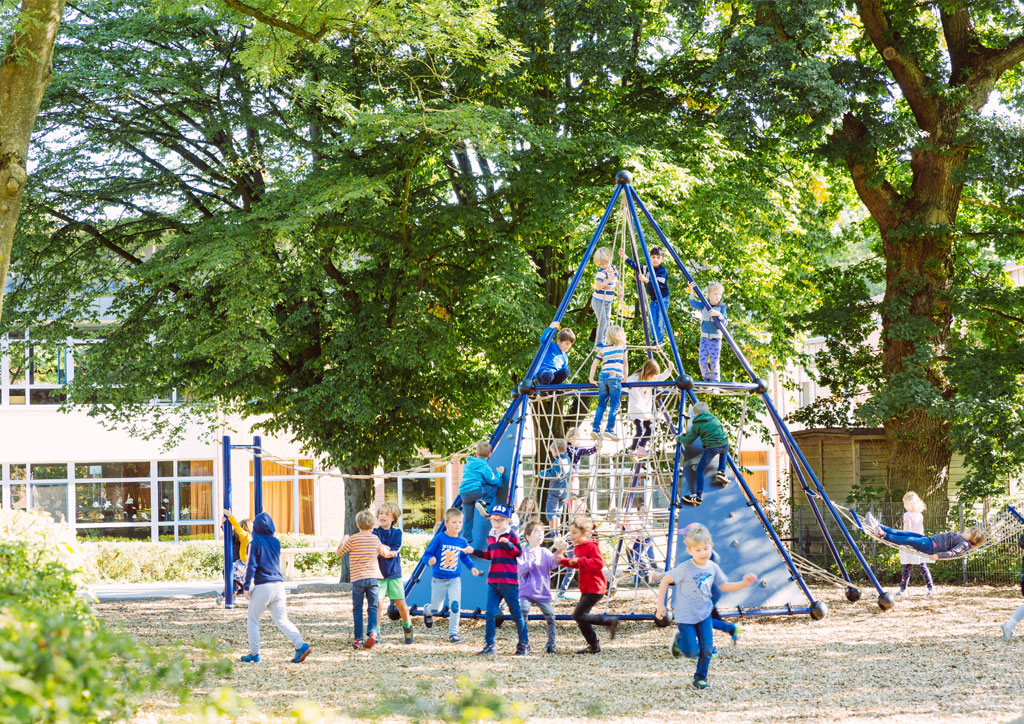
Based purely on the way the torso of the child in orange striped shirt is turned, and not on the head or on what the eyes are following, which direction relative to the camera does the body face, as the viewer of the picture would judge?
away from the camera

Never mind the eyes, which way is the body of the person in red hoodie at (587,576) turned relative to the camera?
to the viewer's left

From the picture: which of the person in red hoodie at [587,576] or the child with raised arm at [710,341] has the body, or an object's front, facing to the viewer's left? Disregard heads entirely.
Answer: the person in red hoodie

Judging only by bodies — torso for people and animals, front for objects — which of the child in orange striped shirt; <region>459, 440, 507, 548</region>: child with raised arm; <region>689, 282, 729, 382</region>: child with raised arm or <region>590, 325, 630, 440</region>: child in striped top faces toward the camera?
<region>689, 282, 729, 382</region>: child with raised arm

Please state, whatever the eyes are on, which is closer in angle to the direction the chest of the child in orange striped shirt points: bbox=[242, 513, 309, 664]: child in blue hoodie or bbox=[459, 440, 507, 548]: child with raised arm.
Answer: the child with raised arm

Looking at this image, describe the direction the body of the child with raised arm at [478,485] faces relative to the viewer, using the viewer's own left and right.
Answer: facing away from the viewer and to the right of the viewer

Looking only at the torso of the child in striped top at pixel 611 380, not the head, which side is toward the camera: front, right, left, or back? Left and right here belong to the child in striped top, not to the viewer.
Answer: back

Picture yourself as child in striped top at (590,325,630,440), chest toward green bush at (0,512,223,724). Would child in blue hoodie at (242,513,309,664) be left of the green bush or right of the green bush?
right
